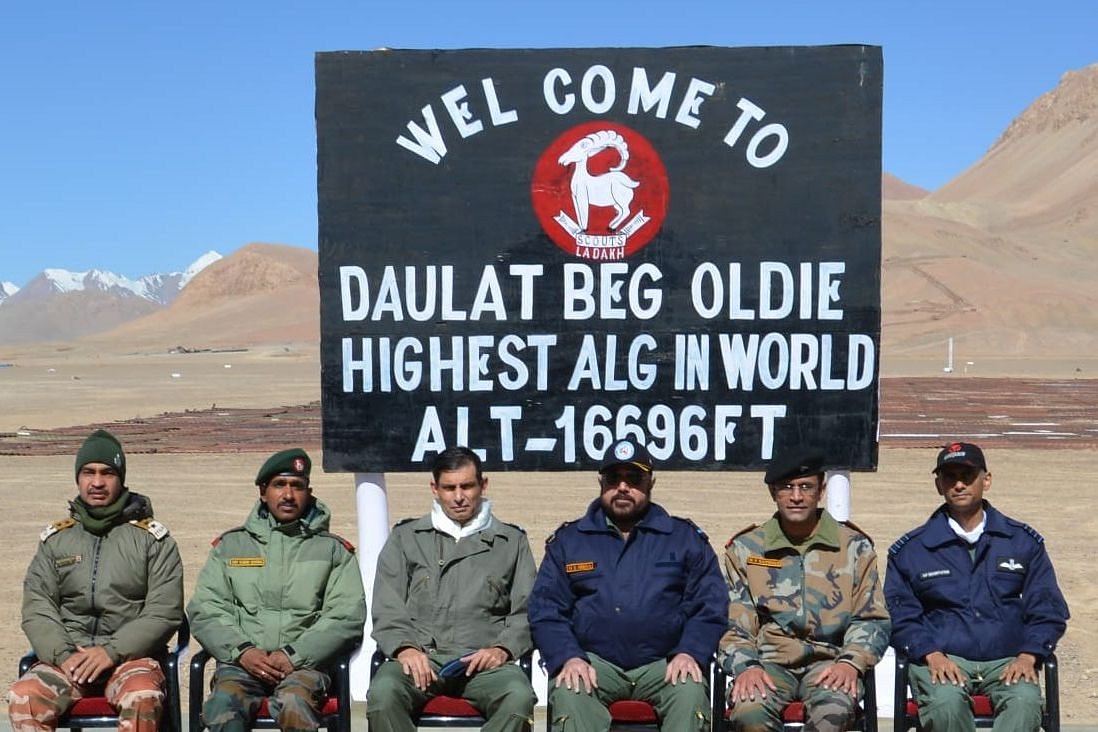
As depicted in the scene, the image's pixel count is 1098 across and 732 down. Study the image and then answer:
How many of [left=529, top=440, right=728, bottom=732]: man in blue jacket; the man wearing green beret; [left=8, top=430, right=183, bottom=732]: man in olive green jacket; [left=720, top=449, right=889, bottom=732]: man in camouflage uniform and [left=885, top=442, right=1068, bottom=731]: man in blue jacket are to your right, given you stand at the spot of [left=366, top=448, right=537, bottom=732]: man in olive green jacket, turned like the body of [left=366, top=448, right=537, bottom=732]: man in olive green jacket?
2

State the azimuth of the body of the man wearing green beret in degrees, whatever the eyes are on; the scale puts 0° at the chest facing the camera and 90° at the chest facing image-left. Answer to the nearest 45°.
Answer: approximately 0°

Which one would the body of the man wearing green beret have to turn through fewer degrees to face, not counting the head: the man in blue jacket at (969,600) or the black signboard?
the man in blue jacket

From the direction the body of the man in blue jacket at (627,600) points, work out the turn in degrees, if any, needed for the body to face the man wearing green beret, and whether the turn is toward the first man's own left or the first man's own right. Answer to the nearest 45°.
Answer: approximately 90° to the first man's own right

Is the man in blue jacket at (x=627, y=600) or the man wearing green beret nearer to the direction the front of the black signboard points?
the man in blue jacket

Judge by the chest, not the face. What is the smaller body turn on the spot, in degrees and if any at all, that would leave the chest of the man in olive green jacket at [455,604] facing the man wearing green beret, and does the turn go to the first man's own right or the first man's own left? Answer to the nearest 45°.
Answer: approximately 90° to the first man's own right

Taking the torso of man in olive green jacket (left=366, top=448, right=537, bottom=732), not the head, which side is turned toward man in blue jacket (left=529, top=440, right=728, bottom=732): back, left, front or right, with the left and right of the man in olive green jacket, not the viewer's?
left
